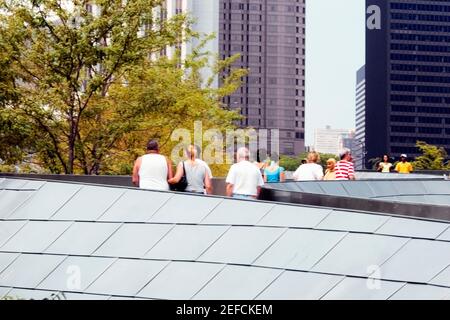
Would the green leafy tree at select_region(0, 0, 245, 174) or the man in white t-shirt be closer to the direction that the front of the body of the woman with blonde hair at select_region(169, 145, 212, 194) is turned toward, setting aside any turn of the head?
the green leafy tree

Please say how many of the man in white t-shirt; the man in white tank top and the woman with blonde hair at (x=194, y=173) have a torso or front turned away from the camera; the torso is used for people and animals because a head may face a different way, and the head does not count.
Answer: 3

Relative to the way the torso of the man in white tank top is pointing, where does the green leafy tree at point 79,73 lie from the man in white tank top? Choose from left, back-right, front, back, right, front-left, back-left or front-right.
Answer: front

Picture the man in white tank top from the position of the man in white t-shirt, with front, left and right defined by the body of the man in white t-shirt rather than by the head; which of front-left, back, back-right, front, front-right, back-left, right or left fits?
left

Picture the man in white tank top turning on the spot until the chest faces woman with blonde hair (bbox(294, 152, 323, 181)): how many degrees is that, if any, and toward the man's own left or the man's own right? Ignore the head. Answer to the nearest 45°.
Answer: approximately 45° to the man's own right

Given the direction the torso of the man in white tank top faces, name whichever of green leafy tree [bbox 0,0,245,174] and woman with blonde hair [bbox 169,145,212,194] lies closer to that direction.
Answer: the green leafy tree

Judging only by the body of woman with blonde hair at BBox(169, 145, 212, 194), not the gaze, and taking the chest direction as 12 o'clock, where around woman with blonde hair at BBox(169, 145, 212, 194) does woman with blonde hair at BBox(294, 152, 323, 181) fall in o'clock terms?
woman with blonde hair at BBox(294, 152, 323, 181) is roughly at 1 o'clock from woman with blonde hair at BBox(169, 145, 212, 194).

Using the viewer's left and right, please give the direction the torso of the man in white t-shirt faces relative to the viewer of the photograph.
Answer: facing away from the viewer

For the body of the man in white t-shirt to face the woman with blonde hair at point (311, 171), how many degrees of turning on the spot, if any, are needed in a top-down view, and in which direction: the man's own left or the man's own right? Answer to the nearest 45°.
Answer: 0° — they already face them

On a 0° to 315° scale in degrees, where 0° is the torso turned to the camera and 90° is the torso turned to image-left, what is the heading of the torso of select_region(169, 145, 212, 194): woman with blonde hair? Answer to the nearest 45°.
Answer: approximately 180°

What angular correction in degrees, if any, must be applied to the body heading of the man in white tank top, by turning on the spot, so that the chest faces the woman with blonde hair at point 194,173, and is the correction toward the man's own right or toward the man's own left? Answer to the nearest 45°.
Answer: approximately 45° to the man's own right

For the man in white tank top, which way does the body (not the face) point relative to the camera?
away from the camera

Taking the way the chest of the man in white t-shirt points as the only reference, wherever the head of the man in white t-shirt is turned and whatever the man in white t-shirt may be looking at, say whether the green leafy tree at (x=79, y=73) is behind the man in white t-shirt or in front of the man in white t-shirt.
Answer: in front

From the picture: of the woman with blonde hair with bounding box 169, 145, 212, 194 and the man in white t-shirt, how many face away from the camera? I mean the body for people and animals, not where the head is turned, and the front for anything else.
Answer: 2
